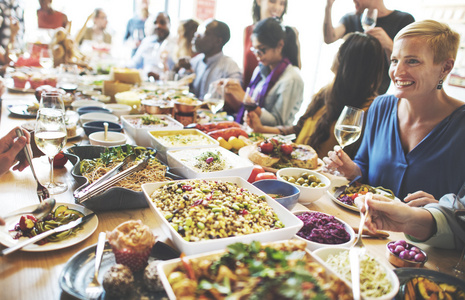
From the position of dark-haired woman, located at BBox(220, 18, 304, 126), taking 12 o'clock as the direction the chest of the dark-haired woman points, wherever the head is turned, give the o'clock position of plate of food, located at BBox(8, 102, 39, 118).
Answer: The plate of food is roughly at 12 o'clock from the dark-haired woman.

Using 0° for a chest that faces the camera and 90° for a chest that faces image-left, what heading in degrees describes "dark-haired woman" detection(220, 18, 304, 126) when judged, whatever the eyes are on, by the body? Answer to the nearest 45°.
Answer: approximately 45°

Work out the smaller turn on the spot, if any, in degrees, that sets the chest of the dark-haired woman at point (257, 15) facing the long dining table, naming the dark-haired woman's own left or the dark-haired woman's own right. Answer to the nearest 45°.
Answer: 0° — they already face it

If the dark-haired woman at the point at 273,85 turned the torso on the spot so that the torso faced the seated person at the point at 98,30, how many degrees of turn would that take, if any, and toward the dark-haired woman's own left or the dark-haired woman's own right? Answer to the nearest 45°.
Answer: approximately 90° to the dark-haired woman's own right
